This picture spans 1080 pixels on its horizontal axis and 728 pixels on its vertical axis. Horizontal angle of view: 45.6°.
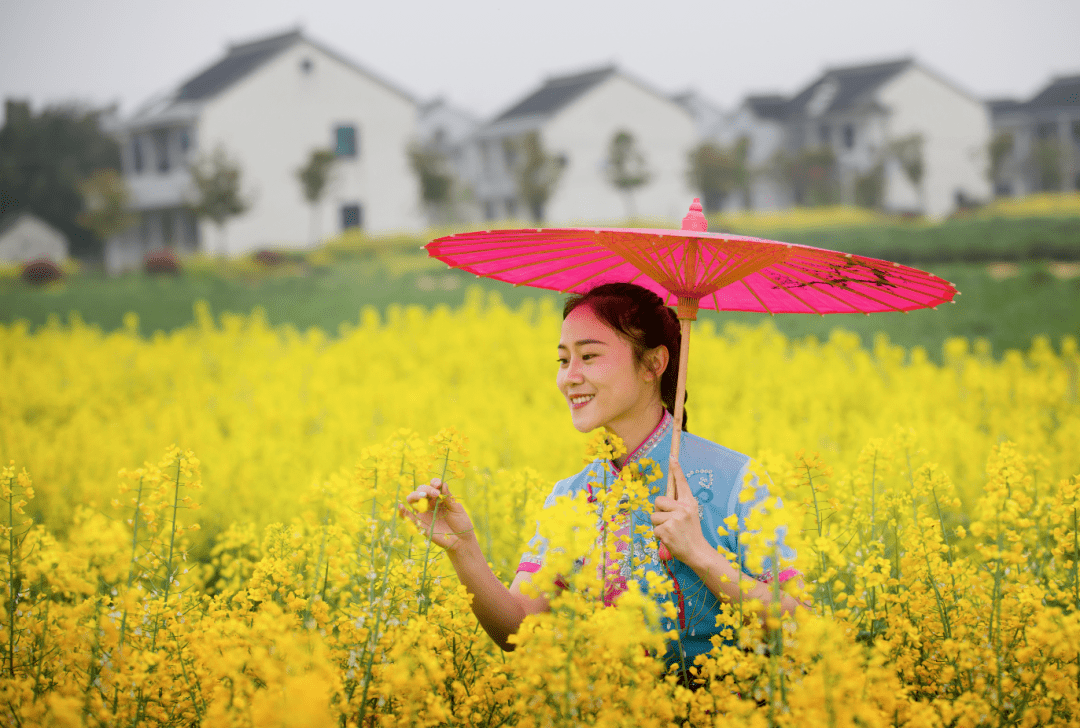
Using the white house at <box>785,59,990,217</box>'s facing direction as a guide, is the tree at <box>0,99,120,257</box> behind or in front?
in front

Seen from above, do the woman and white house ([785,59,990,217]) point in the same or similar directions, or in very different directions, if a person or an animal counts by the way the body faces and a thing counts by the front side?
same or similar directions

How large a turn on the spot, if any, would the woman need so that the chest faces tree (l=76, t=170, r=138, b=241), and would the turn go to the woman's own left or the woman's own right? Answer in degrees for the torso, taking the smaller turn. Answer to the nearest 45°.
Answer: approximately 90° to the woman's own right

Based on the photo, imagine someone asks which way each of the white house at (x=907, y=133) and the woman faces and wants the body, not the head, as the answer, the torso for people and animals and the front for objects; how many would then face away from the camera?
0

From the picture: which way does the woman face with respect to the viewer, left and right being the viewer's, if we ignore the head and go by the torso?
facing the viewer and to the left of the viewer

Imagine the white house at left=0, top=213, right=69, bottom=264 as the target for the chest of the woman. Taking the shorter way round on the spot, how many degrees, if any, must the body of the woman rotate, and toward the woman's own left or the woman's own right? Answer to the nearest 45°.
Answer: approximately 90° to the woman's own right

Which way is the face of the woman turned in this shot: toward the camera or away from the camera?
toward the camera
